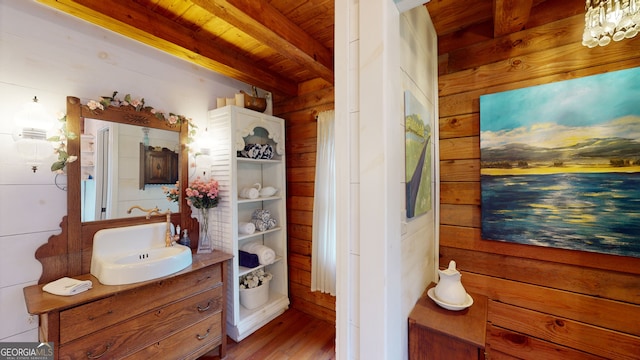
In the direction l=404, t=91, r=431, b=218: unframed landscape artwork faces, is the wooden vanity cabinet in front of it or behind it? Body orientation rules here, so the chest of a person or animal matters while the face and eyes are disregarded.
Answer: behind

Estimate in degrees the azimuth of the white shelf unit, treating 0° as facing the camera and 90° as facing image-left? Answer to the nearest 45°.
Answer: approximately 315°

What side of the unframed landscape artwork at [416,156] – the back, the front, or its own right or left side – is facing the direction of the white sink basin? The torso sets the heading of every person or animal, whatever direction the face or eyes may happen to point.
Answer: back

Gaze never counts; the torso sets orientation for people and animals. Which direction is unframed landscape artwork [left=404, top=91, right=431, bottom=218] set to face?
to the viewer's right

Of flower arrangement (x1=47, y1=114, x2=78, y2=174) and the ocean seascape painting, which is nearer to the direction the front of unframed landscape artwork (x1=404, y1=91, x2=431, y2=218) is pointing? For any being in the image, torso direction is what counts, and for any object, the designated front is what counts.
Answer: the ocean seascape painting

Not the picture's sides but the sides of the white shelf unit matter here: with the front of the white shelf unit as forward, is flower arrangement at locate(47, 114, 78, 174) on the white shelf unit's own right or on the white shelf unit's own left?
on the white shelf unit's own right

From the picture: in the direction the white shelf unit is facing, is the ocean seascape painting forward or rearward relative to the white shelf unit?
forward

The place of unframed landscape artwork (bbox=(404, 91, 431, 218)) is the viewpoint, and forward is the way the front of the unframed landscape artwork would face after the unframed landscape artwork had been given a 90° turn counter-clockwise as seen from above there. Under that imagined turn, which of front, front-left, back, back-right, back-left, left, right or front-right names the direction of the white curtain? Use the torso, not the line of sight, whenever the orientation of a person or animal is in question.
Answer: front-left

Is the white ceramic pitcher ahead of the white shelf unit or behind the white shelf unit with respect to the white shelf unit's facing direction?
ahead
